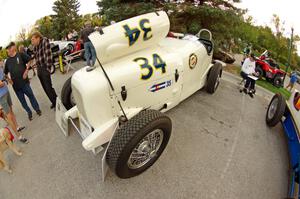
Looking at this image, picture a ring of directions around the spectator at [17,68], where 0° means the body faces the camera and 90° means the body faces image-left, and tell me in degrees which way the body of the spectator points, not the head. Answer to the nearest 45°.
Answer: approximately 0°

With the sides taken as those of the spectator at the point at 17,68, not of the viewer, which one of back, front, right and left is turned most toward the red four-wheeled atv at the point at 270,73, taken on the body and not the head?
left

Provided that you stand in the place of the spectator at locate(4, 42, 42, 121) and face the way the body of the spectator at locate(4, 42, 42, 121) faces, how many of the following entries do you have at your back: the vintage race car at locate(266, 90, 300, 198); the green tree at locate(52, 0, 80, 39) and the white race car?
1

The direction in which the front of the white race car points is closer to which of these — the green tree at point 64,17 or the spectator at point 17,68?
the spectator

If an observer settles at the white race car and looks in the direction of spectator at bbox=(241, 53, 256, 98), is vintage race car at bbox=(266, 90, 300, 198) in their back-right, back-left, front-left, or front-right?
front-right

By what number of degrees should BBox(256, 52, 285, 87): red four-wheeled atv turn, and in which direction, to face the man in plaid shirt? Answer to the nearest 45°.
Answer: approximately 90° to its right

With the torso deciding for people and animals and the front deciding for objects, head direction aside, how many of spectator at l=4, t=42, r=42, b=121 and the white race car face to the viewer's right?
0

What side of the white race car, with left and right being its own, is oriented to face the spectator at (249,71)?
back

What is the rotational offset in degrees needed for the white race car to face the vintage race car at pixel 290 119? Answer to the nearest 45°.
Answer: approximately 135° to its left
